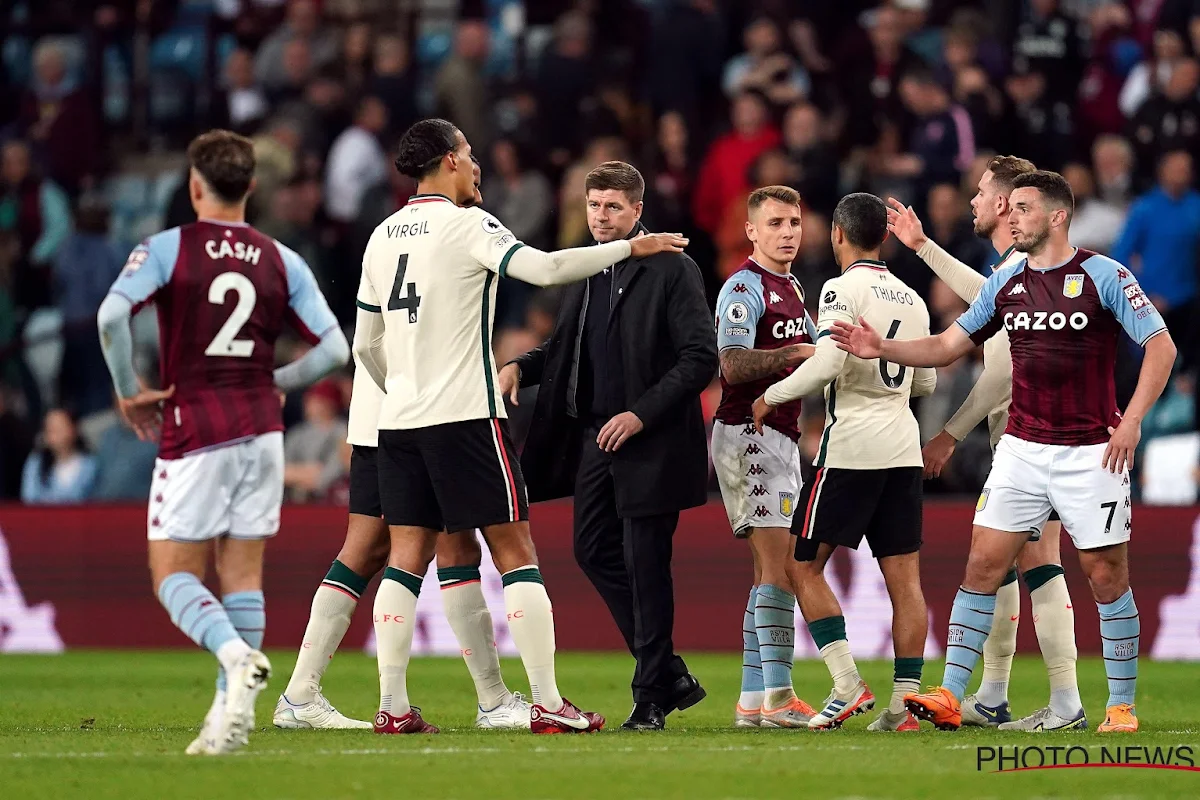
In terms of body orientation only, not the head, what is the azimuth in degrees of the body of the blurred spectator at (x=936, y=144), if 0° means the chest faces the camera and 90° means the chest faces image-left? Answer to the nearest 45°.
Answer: approximately 45°

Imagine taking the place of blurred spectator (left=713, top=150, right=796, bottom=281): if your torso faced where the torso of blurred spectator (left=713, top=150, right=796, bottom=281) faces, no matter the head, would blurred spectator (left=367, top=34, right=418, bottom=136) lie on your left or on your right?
on your right

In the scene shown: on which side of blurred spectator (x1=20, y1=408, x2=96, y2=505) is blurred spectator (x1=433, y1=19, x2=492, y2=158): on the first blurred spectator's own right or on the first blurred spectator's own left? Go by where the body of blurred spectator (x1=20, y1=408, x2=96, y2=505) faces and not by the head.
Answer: on the first blurred spectator's own left

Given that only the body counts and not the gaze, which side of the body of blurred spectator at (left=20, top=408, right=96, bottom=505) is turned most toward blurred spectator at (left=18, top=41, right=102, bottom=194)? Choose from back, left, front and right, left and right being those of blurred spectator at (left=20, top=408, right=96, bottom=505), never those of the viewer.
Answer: back

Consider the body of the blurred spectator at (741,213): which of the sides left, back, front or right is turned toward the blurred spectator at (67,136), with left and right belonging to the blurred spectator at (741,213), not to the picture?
right

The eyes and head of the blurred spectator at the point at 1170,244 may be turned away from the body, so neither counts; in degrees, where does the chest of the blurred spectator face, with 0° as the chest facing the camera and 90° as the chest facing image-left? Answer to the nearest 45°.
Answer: approximately 0°
